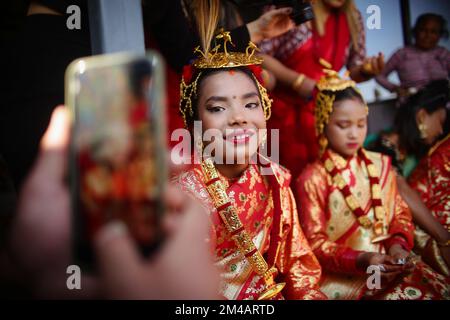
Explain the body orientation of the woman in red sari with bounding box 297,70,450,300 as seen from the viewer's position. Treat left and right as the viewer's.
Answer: facing the viewer and to the right of the viewer

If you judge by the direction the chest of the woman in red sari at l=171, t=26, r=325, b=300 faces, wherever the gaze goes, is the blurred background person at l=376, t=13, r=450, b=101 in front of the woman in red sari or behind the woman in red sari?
behind

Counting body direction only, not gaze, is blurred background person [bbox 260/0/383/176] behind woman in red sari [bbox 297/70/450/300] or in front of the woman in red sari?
behind

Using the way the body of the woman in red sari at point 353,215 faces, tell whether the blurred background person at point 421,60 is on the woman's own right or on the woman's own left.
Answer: on the woman's own left

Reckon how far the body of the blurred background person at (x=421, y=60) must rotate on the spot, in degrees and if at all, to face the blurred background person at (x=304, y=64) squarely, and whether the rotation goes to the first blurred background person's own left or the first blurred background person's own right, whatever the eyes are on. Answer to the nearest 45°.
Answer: approximately 45° to the first blurred background person's own right

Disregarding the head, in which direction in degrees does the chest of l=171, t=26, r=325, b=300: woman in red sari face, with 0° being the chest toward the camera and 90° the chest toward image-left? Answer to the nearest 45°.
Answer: approximately 0°

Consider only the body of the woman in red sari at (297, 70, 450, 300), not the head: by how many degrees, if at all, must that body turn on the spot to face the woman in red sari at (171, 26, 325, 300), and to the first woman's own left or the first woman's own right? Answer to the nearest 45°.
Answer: approximately 90° to the first woman's own right

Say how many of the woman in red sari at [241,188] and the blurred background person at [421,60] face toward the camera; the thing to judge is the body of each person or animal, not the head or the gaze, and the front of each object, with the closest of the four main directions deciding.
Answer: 2

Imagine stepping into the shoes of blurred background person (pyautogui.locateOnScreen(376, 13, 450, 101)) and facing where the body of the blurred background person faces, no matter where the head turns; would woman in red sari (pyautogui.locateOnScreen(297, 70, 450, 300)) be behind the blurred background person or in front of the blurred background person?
in front
